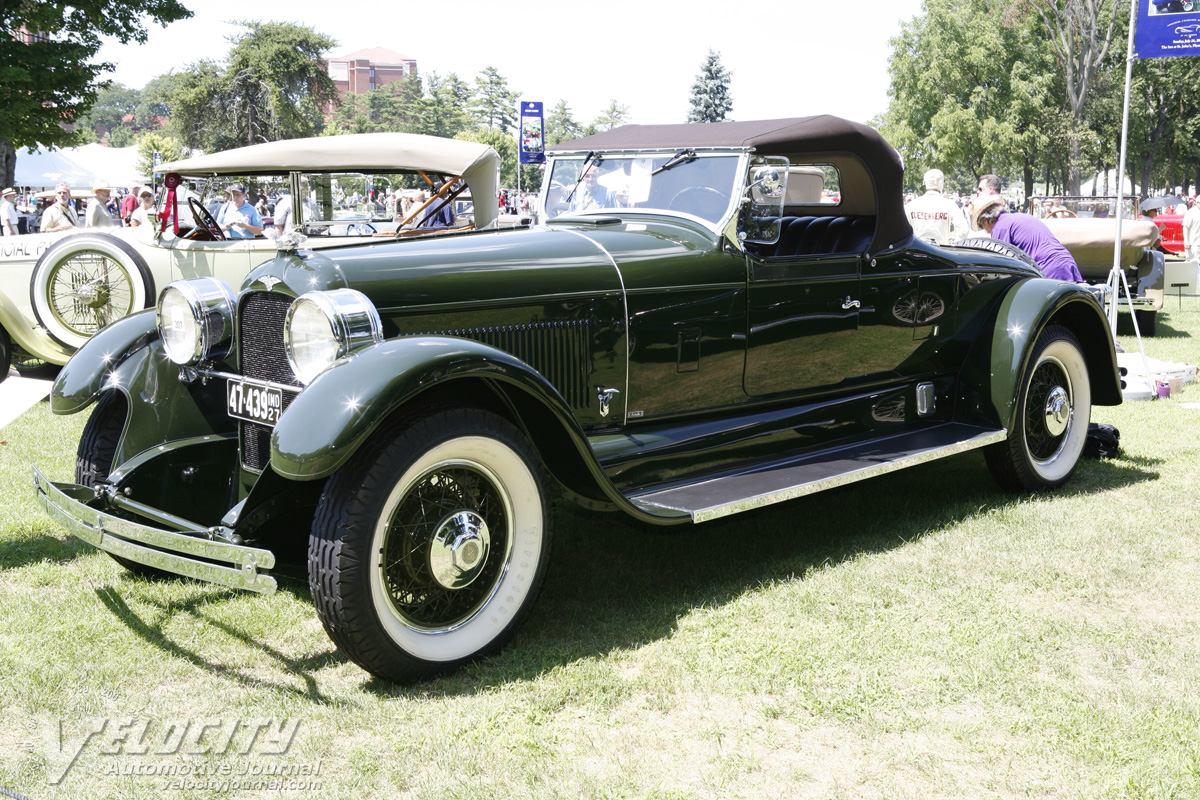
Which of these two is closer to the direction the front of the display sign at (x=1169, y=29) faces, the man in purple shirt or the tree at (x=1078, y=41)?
the man in purple shirt

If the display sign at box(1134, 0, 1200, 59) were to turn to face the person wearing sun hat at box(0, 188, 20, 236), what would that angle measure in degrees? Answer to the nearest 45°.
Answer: approximately 90° to its right

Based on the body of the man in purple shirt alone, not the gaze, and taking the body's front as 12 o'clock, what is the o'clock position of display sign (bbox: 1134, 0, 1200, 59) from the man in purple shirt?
The display sign is roughly at 4 o'clock from the man in purple shirt.

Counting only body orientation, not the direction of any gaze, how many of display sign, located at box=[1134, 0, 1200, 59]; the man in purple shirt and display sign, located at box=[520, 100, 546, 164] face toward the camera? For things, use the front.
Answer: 2

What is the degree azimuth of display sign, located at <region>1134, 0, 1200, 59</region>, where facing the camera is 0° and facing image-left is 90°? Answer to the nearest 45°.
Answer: approximately 0°

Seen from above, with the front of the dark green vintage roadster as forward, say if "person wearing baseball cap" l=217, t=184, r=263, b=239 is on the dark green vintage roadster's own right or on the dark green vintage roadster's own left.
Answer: on the dark green vintage roadster's own right

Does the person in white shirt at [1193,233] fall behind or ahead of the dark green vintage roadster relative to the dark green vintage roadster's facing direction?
behind

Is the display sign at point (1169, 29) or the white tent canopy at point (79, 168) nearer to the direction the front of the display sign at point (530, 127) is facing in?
the display sign

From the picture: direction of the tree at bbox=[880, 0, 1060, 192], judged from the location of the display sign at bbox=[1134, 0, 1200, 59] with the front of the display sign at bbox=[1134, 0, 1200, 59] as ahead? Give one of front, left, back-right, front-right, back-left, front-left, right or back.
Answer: back
